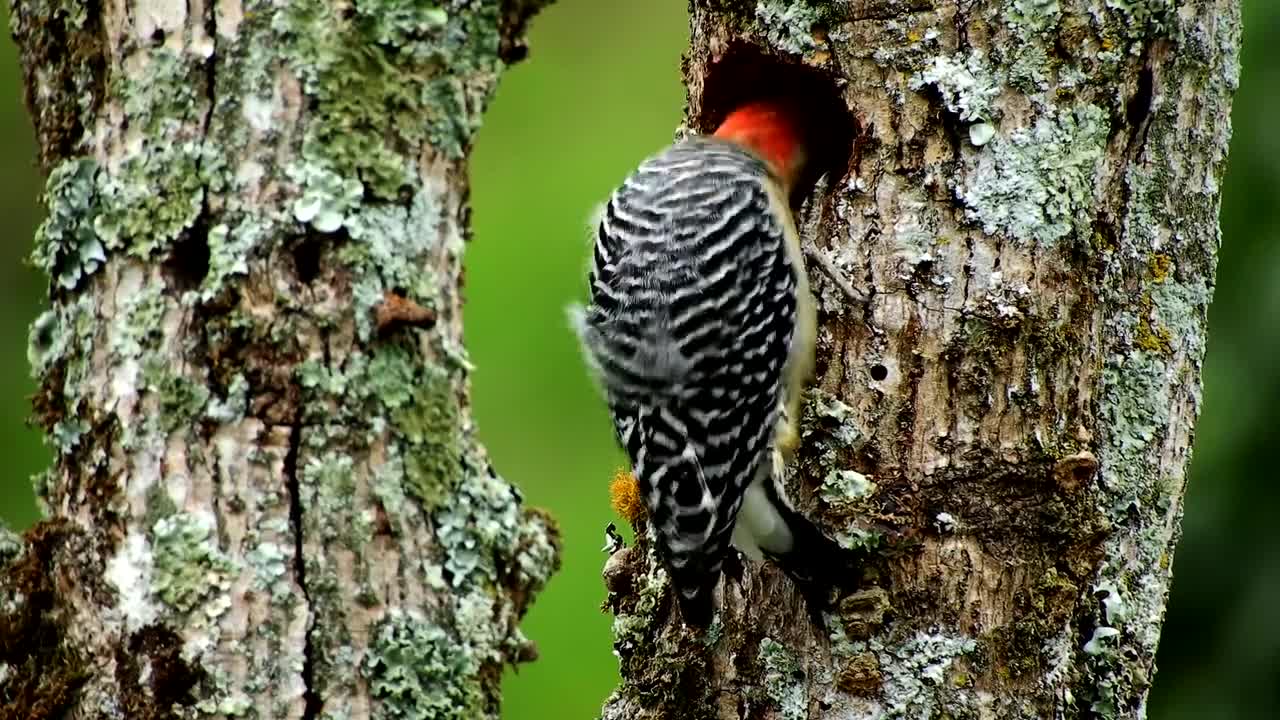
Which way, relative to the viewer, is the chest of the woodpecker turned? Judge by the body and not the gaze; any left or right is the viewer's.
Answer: facing away from the viewer and to the right of the viewer
